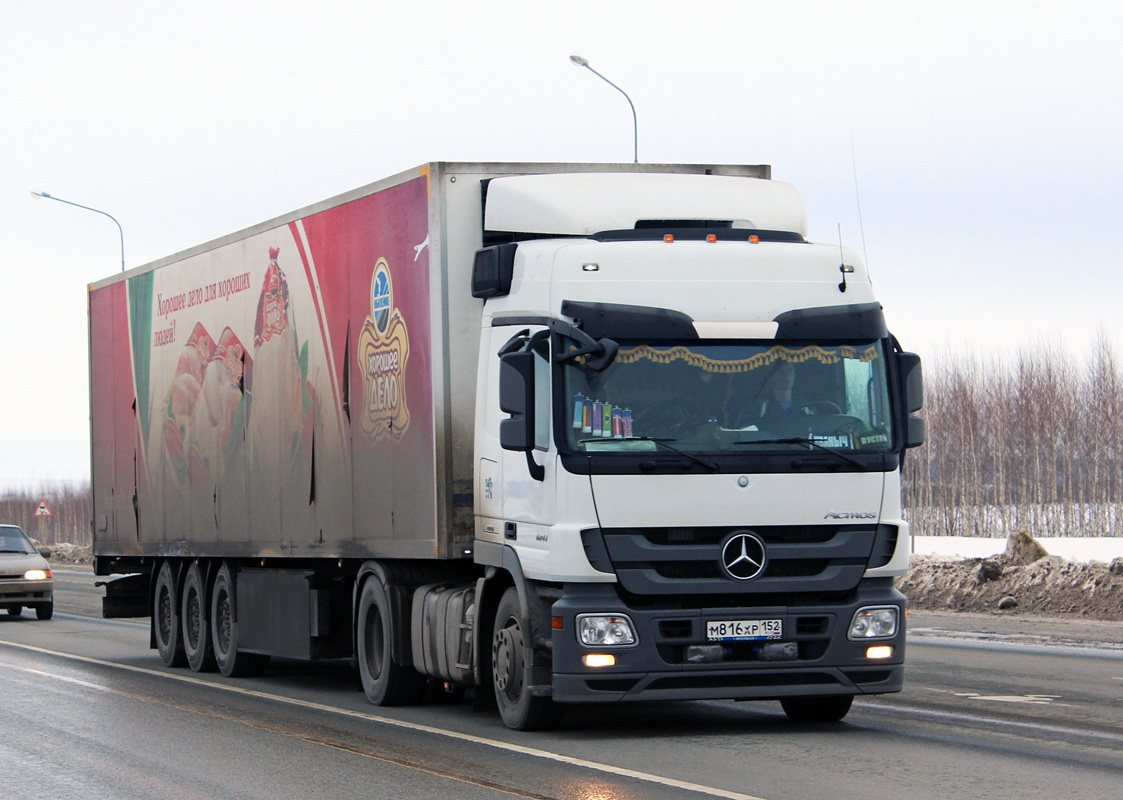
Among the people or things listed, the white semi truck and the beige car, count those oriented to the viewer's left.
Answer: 0

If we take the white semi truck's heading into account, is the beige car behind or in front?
behind

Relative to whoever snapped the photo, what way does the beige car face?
facing the viewer and to the right of the viewer

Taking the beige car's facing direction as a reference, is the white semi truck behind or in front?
in front
